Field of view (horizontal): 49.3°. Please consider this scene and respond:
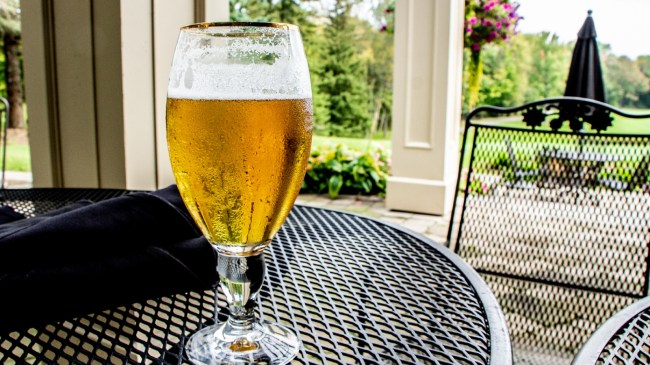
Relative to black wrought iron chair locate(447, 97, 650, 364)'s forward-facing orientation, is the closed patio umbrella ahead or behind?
behind

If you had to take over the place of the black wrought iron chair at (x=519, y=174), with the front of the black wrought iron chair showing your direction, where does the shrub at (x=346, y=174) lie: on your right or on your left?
on your right

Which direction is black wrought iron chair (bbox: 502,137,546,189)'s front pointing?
to the viewer's right

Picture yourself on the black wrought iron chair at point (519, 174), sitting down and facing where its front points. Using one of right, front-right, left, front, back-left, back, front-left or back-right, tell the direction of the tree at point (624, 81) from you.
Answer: left
